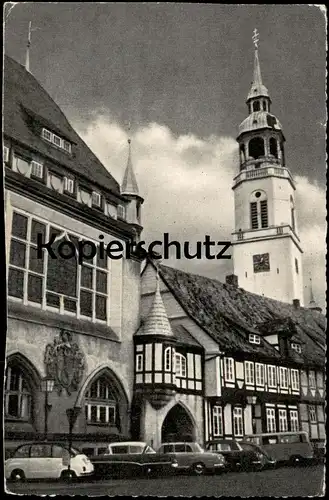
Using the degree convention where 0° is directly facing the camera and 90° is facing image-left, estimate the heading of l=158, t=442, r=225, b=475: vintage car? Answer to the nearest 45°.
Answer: approximately 315°

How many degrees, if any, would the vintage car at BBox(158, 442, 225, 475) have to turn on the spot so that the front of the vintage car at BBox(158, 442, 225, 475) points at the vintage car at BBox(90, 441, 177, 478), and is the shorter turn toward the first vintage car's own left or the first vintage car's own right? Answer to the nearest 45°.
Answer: approximately 135° to the first vintage car's own right

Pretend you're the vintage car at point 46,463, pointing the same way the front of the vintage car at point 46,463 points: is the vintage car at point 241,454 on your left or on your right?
on your left

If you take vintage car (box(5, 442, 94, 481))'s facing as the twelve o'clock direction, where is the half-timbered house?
The half-timbered house is roughly at 10 o'clock from the vintage car.

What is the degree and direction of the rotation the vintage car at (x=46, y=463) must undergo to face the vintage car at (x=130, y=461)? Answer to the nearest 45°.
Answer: approximately 45° to its left
